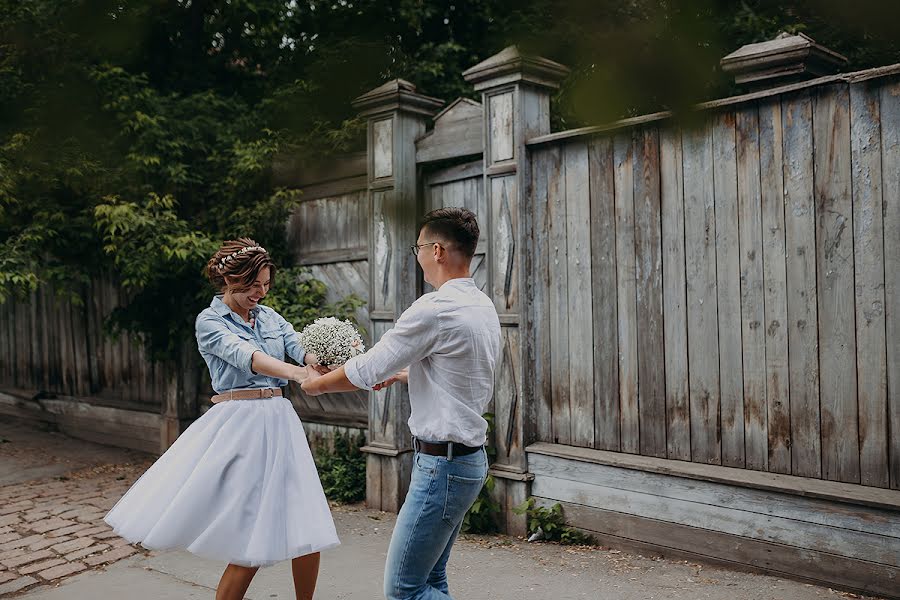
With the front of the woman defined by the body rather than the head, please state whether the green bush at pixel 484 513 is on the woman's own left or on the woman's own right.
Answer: on the woman's own left

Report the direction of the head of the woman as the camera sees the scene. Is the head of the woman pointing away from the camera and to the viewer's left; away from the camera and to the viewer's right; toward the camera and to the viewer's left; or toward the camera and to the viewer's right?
toward the camera and to the viewer's right

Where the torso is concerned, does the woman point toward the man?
yes

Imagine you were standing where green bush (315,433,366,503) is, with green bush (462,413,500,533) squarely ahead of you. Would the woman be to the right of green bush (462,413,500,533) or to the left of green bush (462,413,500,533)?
right

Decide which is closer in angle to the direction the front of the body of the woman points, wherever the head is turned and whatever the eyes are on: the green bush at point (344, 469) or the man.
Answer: the man

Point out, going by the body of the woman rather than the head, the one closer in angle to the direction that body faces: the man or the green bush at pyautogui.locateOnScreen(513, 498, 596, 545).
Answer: the man

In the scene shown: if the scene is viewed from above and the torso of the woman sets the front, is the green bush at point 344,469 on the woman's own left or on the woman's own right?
on the woman's own left

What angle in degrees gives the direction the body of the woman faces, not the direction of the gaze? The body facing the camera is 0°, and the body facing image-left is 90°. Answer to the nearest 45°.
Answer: approximately 315°
